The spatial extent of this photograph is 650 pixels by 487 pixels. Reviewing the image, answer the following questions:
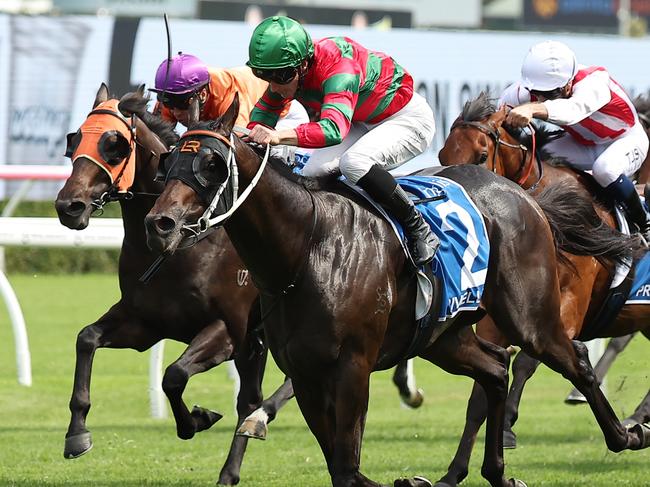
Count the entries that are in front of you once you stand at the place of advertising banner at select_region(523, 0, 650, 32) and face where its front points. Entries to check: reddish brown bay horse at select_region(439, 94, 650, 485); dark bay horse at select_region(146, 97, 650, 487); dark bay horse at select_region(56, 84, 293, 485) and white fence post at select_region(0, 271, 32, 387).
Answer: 4

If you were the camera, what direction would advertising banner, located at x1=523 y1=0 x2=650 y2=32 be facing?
facing the viewer

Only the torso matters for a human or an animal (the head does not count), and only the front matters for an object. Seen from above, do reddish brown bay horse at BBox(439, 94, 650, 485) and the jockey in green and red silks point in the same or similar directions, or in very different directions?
same or similar directions

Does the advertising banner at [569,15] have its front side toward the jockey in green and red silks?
yes

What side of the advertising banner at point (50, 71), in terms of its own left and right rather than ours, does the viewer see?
front

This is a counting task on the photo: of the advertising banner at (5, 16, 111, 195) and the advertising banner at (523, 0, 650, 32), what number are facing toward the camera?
2

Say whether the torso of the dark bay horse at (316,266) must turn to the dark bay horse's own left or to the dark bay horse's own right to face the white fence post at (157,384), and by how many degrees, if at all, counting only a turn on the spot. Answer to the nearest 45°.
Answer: approximately 90° to the dark bay horse's own right

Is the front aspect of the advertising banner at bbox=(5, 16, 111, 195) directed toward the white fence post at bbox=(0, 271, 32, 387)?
yes

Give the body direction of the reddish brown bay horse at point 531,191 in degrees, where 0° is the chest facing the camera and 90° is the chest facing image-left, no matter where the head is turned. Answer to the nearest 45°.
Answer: approximately 45°

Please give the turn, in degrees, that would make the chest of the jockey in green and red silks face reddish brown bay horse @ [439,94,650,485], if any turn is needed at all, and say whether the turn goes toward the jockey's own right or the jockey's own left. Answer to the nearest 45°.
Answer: approximately 180°

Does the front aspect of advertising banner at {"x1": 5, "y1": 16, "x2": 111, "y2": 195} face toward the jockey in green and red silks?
yes

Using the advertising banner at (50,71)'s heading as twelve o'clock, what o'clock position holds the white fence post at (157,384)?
The white fence post is roughly at 12 o'clock from the advertising banner.

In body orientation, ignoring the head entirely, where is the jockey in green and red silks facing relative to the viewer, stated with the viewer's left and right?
facing the viewer and to the left of the viewer

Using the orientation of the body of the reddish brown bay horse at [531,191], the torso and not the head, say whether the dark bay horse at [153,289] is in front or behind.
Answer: in front
